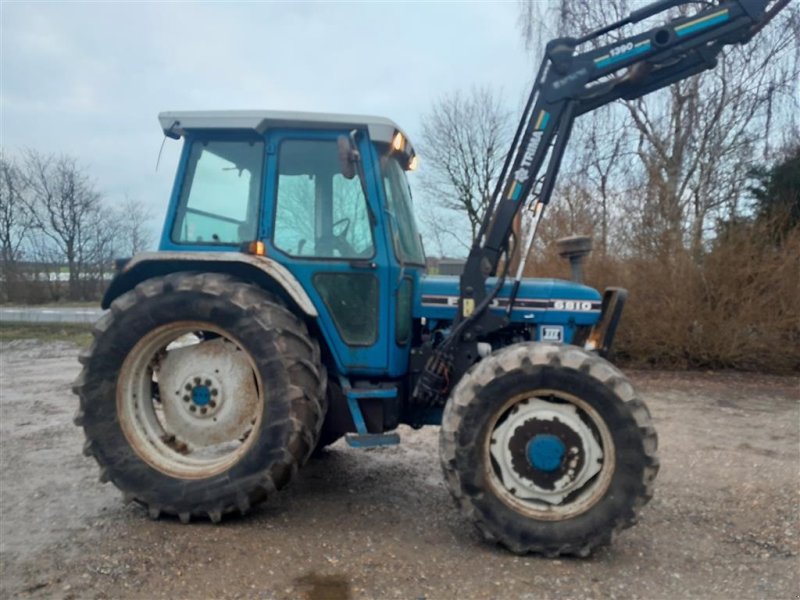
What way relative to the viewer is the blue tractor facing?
to the viewer's right

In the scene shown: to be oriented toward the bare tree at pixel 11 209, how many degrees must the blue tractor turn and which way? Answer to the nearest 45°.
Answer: approximately 135° to its left
